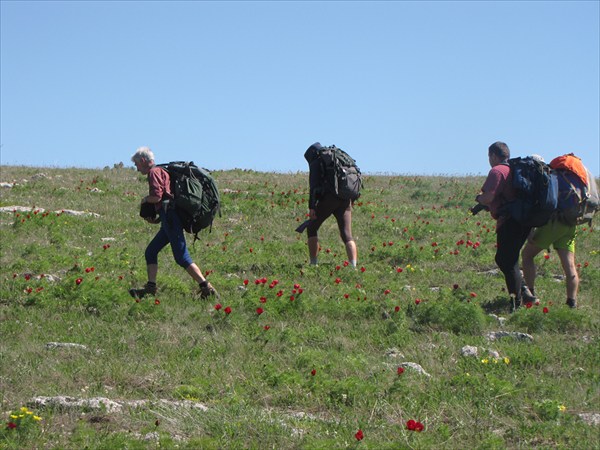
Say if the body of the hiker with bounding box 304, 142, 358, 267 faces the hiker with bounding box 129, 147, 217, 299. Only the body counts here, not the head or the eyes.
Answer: no

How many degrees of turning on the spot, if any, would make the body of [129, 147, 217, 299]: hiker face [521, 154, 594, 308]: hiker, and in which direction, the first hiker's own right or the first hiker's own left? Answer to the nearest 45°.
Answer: approximately 180°

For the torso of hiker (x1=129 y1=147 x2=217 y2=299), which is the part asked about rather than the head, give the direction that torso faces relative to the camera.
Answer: to the viewer's left

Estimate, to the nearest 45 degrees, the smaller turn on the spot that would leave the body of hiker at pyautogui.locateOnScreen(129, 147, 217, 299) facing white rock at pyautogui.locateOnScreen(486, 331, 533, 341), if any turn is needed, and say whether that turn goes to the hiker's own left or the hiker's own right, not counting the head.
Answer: approximately 135° to the hiker's own left

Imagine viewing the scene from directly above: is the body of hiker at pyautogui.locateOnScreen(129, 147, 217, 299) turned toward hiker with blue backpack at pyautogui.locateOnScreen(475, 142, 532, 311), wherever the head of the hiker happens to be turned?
no
